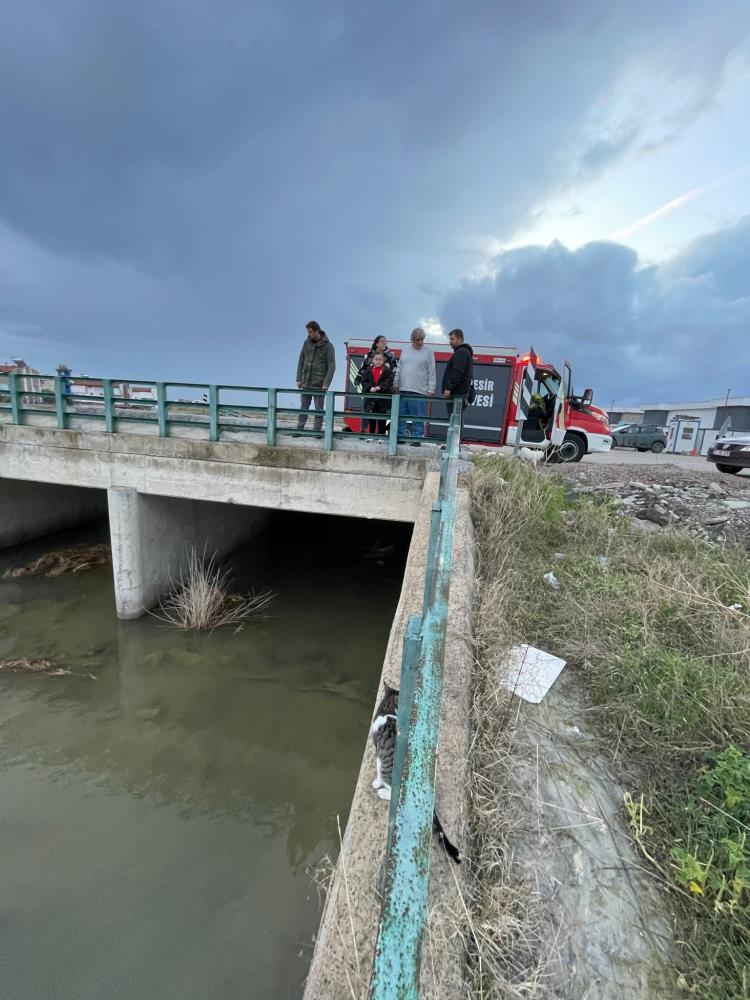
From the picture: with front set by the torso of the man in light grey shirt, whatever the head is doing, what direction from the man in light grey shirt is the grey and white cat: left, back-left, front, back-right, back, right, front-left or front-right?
front

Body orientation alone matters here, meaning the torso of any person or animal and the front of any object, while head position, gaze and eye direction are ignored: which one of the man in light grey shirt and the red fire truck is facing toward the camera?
the man in light grey shirt

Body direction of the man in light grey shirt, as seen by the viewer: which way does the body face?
toward the camera

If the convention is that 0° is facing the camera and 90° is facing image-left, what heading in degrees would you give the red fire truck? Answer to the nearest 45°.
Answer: approximately 270°

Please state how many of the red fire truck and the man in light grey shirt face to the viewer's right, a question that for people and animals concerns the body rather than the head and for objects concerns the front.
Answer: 1

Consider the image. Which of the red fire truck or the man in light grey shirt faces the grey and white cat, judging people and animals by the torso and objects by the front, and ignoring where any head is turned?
the man in light grey shirt

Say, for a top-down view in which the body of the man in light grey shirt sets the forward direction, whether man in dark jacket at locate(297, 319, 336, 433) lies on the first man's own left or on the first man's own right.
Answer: on the first man's own right

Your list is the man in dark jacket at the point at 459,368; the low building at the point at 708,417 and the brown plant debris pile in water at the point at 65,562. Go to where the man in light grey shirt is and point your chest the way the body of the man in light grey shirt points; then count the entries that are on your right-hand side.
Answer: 1

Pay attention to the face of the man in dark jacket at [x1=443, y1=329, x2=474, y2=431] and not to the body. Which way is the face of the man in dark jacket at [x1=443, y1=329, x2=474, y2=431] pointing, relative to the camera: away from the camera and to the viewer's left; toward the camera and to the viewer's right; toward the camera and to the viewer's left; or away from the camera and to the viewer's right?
toward the camera and to the viewer's left

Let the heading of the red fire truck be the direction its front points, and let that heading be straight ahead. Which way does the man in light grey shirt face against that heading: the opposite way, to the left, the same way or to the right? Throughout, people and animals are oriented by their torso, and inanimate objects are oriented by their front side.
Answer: to the right

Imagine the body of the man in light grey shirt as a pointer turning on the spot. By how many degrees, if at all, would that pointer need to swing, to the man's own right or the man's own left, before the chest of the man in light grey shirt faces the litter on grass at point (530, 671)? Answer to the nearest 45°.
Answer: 0° — they already face it

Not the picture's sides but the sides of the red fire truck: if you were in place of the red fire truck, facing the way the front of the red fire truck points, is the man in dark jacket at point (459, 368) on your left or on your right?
on your right

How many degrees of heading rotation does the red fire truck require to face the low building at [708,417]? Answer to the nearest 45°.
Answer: approximately 45° to its left

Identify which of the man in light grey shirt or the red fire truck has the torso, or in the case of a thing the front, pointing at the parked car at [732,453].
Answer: the red fire truck
